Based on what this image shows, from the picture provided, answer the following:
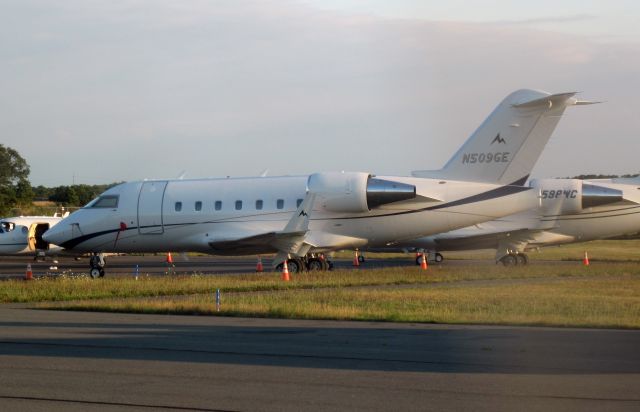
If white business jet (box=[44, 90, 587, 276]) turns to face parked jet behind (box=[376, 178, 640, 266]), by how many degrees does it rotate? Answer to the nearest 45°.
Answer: approximately 135° to its right

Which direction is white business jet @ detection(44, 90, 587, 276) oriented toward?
to the viewer's left

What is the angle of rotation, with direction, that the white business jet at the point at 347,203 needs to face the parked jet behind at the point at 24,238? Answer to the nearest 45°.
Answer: approximately 45° to its right
